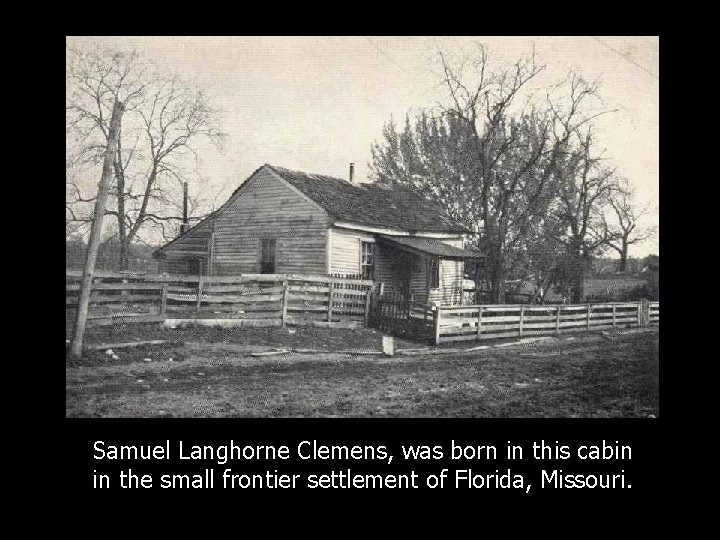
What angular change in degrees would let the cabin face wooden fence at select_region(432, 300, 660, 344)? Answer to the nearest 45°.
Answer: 0° — it already faces it

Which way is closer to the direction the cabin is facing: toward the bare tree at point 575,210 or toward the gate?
the gate

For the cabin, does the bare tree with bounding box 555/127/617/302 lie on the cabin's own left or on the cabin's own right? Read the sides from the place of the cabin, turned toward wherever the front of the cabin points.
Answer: on the cabin's own left

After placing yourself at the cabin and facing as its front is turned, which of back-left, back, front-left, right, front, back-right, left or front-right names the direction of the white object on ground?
front-right

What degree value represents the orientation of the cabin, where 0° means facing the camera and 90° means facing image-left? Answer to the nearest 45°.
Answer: approximately 315°

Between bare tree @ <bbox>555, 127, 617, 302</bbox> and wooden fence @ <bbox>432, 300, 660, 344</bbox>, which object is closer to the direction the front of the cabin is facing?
the wooden fence

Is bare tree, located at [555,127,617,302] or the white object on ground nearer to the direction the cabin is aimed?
the white object on ground

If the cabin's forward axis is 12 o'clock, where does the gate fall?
The gate is roughly at 1 o'clock from the cabin.
